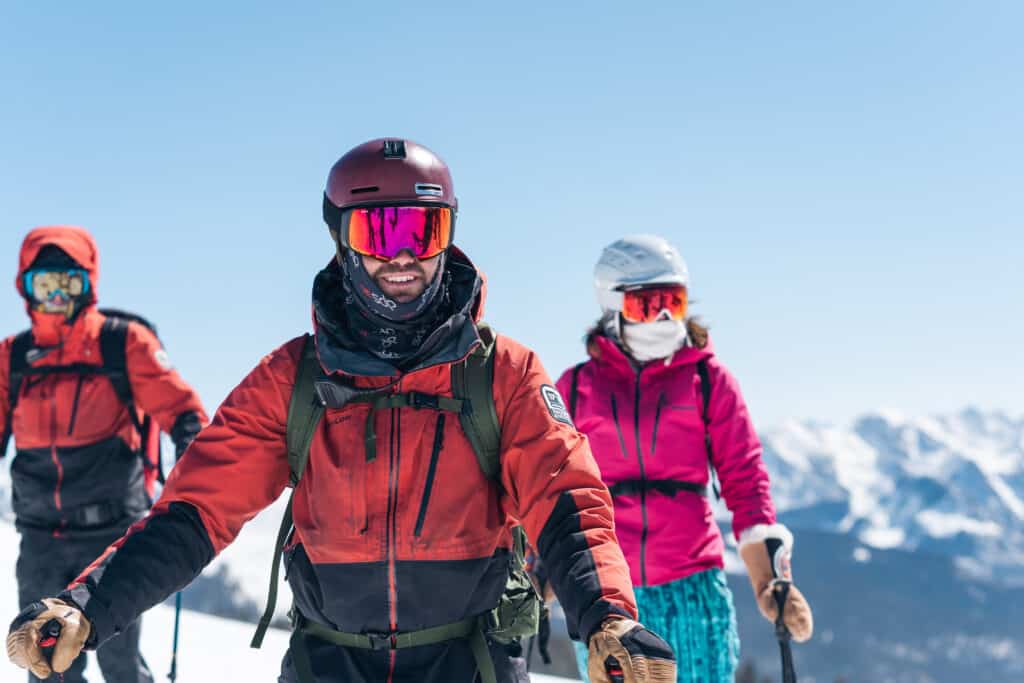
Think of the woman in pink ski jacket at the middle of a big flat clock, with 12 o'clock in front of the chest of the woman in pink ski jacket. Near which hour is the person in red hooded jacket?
The person in red hooded jacket is roughly at 3 o'clock from the woman in pink ski jacket.

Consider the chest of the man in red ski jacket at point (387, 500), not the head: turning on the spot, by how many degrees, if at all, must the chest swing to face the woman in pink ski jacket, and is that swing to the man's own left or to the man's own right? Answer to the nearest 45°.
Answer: approximately 135° to the man's own left

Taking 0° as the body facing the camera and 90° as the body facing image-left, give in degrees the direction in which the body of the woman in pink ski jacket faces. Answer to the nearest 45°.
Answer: approximately 0°

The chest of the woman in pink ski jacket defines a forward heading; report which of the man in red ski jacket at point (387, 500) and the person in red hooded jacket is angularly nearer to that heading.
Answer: the man in red ski jacket

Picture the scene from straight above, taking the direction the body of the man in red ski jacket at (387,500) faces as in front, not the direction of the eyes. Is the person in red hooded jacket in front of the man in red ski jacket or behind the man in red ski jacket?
behind
